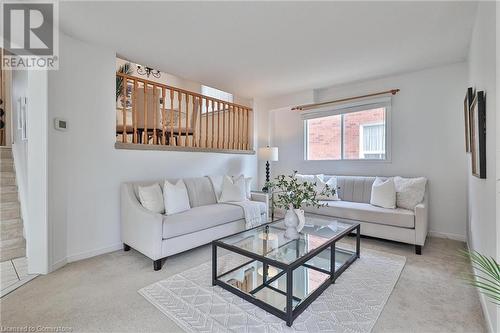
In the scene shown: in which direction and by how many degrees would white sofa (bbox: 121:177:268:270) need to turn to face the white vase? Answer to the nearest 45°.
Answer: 0° — it already faces it

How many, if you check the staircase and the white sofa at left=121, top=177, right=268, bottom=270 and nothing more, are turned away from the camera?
0

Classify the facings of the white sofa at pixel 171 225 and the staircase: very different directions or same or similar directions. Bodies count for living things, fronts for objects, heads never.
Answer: same or similar directions

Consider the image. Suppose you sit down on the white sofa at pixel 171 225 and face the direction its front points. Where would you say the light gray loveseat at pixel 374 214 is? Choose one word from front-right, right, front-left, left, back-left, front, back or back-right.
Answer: front-left

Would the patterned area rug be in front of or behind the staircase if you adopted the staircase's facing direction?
in front

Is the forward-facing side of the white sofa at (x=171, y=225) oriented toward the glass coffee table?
yes

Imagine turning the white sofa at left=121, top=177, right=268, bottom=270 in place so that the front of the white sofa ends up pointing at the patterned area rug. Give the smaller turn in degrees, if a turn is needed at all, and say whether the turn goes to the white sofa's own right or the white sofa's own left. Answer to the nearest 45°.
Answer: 0° — it already faces it

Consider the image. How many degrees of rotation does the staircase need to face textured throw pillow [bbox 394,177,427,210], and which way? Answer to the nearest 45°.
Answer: approximately 45° to its left

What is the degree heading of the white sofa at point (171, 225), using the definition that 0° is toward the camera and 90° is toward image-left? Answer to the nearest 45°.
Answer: approximately 315°

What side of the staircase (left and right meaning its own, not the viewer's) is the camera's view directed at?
front

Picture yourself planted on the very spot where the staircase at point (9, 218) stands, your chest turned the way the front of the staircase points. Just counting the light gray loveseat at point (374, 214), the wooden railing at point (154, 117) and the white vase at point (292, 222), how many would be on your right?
0

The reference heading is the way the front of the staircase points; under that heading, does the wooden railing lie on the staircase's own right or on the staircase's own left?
on the staircase's own left

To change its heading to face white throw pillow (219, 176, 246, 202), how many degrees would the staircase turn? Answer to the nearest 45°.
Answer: approximately 45° to its left
